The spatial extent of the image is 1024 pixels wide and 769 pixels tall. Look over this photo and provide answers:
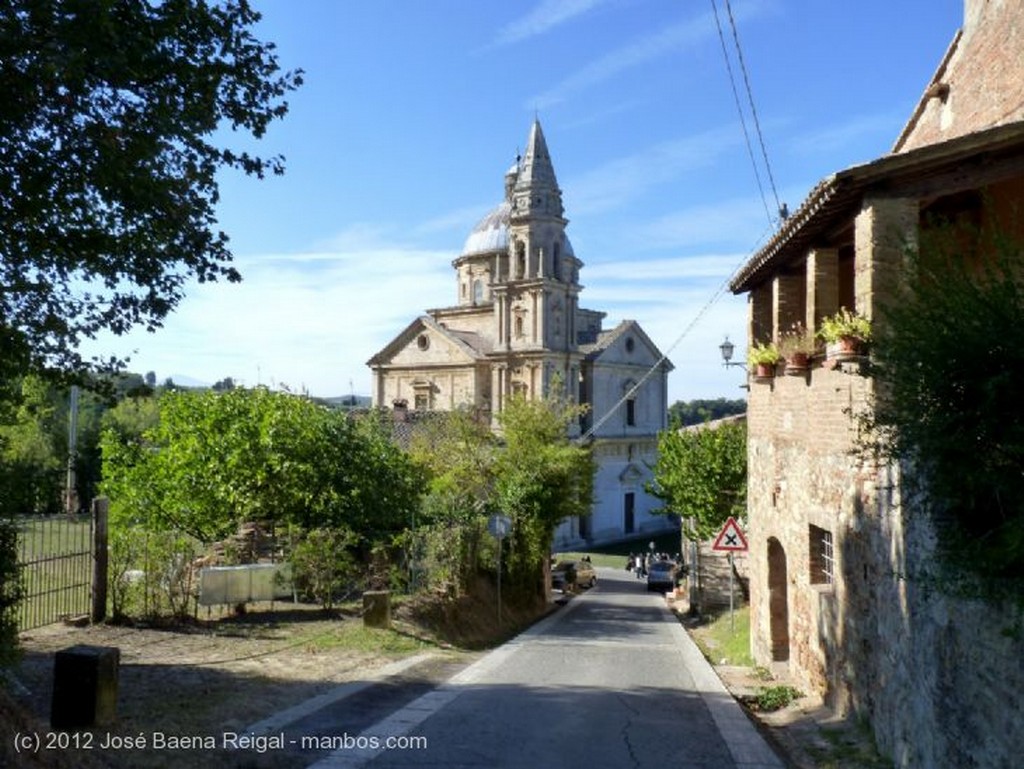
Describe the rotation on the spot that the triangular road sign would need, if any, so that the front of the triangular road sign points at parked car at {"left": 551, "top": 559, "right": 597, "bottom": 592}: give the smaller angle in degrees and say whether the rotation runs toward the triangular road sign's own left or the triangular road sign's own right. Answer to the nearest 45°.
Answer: approximately 180°

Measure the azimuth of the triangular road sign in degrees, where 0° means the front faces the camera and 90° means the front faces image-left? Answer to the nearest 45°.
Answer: approximately 0°

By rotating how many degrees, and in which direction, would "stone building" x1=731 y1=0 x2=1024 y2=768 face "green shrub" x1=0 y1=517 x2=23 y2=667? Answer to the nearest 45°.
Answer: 0° — it already faces it

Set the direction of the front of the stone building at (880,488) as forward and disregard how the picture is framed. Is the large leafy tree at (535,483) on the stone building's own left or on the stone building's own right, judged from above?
on the stone building's own right

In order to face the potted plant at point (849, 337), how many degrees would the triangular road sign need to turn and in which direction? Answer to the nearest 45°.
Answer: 0° — it already faces it

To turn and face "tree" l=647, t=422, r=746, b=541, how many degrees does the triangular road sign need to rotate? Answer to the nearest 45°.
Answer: approximately 180°

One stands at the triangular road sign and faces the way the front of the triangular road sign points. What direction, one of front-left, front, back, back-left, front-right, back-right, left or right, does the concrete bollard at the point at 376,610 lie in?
front-right
